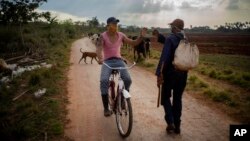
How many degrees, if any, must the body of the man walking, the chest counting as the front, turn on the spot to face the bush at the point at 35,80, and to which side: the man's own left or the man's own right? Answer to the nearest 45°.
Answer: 0° — they already face it

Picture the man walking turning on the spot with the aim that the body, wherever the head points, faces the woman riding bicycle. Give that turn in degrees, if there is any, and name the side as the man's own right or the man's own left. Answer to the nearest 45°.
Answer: approximately 45° to the man's own left

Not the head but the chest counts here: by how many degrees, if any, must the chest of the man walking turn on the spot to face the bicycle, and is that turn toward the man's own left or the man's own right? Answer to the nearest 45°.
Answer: approximately 45° to the man's own left

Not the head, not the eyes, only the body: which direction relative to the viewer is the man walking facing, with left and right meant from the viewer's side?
facing away from the viewer and to the left of the viewer

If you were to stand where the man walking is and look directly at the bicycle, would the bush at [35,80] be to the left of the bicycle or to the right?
right
